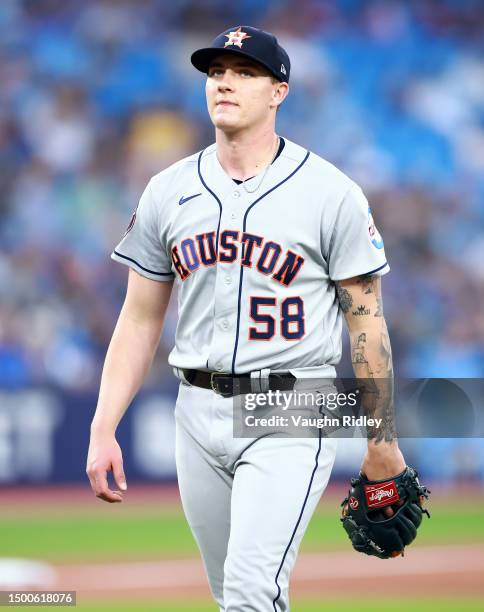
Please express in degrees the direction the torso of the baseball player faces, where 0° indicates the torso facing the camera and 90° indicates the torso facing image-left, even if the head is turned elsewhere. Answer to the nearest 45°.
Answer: approximately 45°
